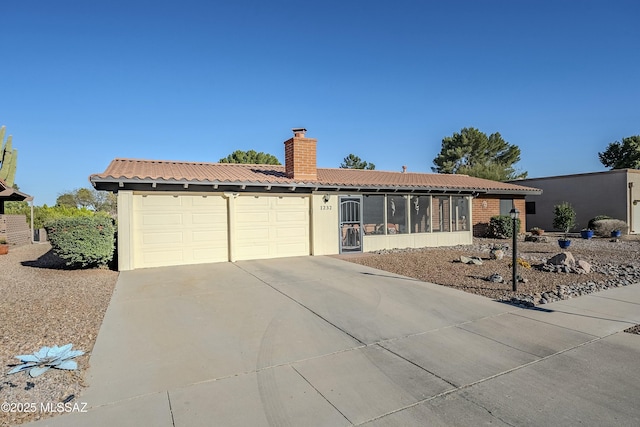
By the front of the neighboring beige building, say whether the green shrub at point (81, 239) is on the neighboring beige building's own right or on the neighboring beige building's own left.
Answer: on the neighboring beige building's own right

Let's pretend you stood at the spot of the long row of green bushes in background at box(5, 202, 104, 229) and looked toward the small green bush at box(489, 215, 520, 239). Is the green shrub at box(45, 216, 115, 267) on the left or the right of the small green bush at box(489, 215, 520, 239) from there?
right

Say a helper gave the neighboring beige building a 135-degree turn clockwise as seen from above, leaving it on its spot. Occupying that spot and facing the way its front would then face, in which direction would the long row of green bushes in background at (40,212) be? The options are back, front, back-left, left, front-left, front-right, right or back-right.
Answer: front-left

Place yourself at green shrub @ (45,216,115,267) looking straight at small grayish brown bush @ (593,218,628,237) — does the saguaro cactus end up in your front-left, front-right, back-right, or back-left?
back-left

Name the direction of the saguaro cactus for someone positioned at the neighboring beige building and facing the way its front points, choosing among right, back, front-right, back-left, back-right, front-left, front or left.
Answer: right

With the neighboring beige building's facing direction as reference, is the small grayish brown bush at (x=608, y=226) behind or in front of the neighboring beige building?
in front

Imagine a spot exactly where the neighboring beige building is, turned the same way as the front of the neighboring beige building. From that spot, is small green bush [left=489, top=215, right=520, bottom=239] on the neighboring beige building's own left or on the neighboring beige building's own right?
on the neighboring beige building's own right

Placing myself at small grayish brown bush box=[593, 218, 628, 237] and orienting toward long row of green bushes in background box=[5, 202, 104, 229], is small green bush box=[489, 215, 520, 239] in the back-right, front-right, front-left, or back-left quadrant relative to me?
front-left

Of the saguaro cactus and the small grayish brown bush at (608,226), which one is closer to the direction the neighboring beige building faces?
the small grayish brown bush

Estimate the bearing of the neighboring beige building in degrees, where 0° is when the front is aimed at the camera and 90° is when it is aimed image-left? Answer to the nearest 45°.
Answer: approximately 315°

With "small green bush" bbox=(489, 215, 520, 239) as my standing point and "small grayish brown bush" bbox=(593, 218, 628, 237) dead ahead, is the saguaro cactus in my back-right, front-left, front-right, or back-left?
back-left
